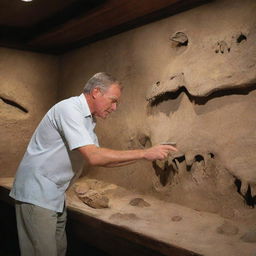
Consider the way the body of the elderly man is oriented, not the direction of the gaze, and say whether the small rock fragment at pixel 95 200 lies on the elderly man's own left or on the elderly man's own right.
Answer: on the elderly man's own left

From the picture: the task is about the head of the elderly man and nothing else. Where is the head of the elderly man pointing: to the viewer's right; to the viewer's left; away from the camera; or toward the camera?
to the viewer's right

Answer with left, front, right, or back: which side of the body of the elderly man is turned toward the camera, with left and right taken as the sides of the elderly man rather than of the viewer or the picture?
right

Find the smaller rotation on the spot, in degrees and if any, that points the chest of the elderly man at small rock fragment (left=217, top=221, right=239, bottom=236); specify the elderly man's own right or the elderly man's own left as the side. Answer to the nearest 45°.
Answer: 0° — they already face it

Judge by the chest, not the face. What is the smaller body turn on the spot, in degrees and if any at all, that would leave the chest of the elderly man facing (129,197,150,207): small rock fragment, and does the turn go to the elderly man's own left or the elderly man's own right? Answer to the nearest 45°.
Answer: approximately 45° to the elderly man's own left
